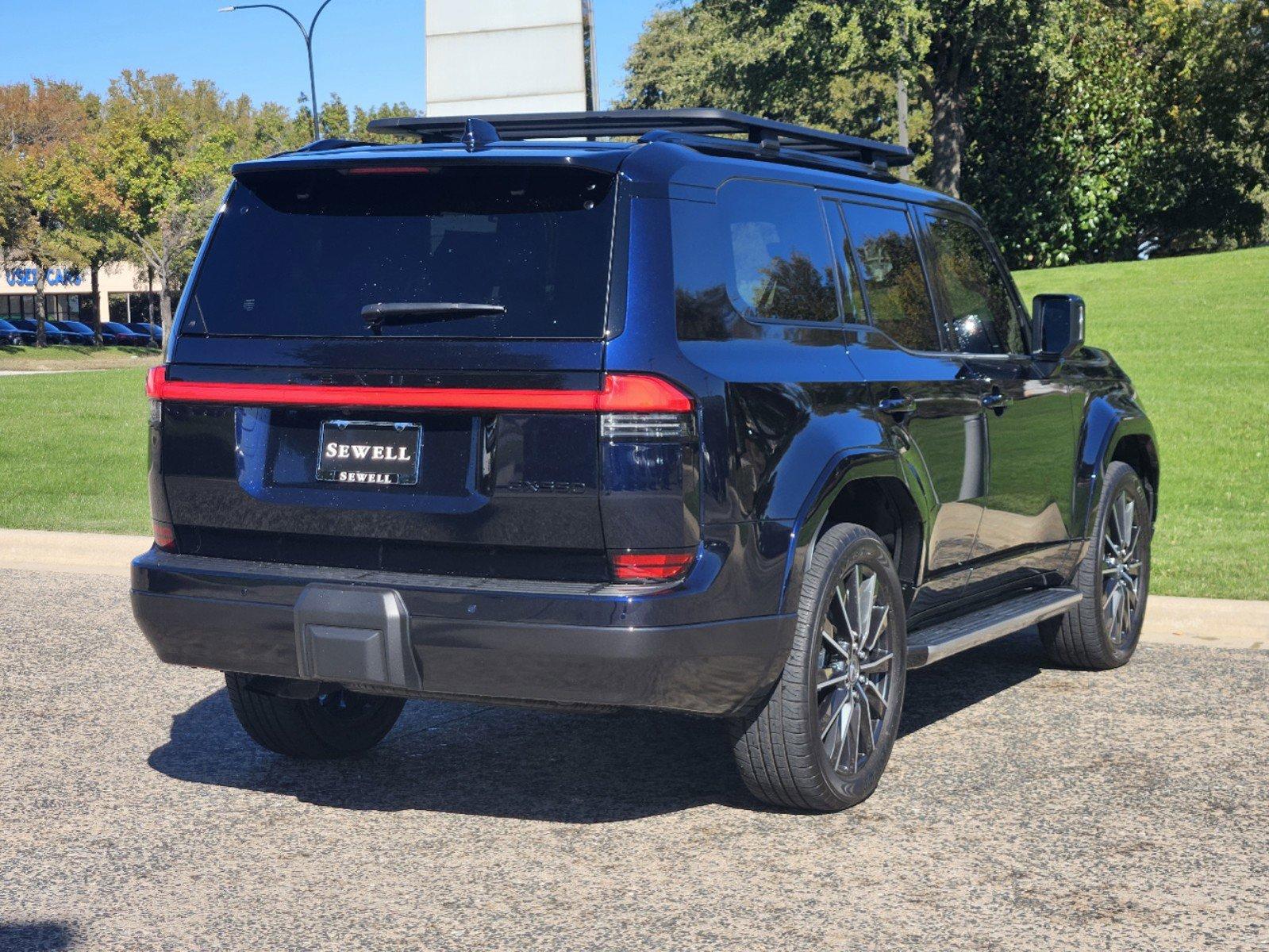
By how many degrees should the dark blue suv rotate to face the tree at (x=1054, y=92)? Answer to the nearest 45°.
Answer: approximately 45° to its left

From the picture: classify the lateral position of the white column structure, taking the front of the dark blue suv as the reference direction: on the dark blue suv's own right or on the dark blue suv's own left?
on the dark blue suv's own left

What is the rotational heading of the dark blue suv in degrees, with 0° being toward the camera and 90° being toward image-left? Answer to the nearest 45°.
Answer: approximately 225°

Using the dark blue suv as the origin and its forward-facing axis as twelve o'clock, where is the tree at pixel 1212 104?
The tree is roughly at 11 o'clock from the dark blue suv.

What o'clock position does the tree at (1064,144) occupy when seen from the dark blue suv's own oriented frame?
The tree is roughly at 11 o'clock from the dark blue suv.
